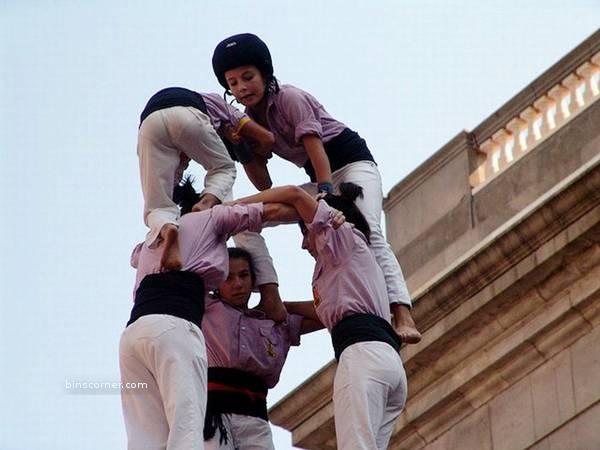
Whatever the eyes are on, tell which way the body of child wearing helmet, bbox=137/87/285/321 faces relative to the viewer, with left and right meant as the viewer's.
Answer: facing away from the viewer and to the right of the viewer

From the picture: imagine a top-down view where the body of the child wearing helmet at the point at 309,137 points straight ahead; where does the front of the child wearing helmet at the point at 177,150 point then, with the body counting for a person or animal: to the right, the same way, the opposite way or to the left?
the opposite way

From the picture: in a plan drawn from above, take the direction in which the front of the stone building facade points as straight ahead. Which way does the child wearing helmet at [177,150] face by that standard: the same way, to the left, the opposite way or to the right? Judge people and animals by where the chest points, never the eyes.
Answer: the opposite way

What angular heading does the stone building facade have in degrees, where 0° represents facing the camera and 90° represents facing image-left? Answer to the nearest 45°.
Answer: approximately 45°

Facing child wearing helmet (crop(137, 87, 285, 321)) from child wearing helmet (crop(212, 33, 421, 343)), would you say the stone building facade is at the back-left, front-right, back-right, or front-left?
back-right

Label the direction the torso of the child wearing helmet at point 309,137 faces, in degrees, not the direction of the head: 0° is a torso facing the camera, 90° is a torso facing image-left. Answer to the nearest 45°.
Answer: approximately 45°
